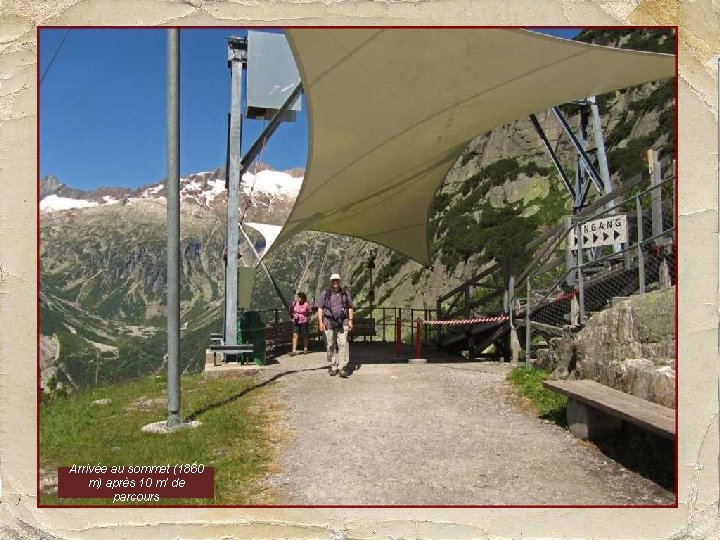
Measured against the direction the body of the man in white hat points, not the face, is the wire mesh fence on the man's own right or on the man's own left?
on the man's own left

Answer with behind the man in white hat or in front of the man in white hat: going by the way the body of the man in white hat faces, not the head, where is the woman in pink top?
behind

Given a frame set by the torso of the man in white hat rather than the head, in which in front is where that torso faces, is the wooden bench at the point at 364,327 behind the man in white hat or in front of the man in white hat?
behind

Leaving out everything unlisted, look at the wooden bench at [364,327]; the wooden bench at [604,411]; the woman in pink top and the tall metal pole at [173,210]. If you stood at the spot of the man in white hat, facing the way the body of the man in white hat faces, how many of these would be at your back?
2

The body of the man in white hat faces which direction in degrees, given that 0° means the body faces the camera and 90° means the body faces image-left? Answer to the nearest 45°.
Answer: approximately 0°
